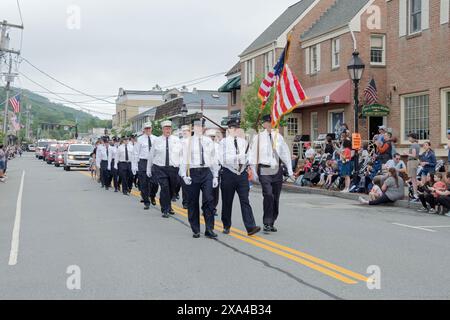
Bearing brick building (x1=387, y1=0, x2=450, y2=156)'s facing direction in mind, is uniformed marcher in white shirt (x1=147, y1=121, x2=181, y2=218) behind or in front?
in front

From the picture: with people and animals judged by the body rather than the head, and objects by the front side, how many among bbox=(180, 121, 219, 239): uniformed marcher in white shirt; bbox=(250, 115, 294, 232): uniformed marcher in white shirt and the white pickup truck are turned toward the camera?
3

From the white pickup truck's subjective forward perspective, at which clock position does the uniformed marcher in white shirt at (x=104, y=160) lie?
The uniformed marcher in white shirt is roughly at 12 o'clock from the white pickup truck.

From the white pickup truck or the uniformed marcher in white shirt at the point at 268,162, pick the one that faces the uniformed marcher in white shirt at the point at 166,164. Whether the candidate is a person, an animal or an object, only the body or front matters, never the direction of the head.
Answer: the white pickup truck

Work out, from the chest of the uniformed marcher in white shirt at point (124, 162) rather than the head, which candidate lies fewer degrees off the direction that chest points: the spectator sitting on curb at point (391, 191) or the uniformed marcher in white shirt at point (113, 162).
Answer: the spectator sitting on curb

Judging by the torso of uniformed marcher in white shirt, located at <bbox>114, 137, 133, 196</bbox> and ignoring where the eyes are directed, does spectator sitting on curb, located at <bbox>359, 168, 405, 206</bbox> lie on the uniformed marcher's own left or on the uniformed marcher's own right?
on the uniformed marcher's own left

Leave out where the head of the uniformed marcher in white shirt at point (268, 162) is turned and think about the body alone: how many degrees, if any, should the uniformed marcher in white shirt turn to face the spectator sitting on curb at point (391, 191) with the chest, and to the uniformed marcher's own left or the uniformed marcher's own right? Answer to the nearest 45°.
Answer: approximately 135° to the uniformed marcher's own left

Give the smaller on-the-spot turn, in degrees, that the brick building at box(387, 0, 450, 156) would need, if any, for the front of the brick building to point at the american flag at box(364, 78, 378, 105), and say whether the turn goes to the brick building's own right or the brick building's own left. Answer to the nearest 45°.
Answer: approximately 90° to the brick building's own right

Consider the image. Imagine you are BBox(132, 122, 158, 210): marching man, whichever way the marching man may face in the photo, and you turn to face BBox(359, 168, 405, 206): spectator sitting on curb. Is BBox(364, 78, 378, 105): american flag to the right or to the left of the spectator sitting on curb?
left

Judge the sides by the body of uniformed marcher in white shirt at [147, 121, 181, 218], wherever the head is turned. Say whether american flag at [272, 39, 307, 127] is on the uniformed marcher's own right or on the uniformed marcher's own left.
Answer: on the uniformed marcher's own left

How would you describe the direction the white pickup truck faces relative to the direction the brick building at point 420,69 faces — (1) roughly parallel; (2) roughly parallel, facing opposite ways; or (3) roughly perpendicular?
roughly perpendicular
